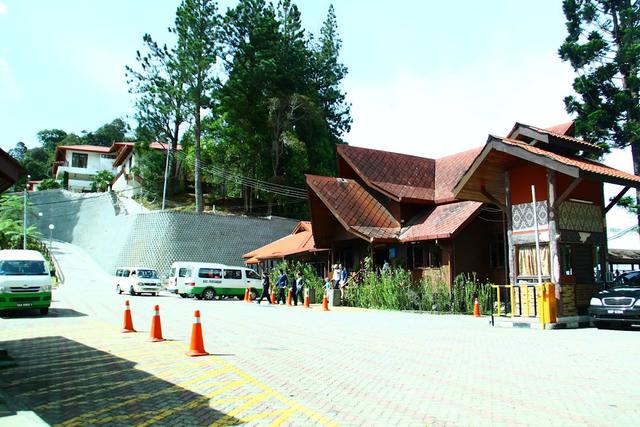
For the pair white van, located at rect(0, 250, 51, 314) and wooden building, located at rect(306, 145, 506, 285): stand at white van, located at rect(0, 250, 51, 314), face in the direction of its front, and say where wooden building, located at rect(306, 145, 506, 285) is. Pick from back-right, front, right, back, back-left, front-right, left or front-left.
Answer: left

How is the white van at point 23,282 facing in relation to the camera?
toward the camera

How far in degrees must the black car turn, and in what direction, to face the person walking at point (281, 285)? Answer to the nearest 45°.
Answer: approximately 90° to its right

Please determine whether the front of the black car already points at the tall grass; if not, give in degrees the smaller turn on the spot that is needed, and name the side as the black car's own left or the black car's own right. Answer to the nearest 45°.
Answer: approximately 90° to the black car's own right

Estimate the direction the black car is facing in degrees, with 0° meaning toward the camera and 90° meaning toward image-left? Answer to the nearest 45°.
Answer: approximately 45°

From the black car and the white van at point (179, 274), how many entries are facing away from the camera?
0

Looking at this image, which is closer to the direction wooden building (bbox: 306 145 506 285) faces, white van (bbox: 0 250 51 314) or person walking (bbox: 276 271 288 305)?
the white van

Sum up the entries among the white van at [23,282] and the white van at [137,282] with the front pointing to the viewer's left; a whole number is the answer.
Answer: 0
